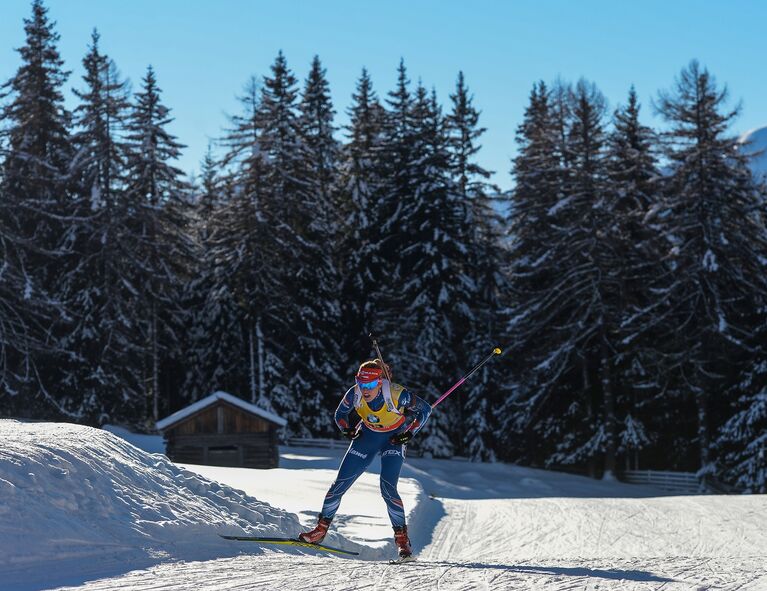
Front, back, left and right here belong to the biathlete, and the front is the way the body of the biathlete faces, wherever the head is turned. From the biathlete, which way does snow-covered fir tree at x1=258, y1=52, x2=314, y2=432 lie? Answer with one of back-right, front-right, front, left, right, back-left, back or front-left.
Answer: back

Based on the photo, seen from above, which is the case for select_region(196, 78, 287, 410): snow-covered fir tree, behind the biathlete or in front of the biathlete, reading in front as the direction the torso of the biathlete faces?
behind

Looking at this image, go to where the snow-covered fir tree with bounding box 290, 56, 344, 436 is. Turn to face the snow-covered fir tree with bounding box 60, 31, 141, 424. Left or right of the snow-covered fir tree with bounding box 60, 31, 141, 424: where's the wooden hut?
left

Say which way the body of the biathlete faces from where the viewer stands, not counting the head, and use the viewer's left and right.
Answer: facing the viewer

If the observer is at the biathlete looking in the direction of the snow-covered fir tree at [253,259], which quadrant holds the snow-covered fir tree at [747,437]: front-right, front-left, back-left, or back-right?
front-right

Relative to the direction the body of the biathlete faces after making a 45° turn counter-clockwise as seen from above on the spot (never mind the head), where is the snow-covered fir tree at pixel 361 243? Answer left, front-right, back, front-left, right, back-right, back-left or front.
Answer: back-left

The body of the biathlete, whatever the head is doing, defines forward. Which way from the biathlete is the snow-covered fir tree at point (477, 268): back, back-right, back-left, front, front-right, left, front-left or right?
back

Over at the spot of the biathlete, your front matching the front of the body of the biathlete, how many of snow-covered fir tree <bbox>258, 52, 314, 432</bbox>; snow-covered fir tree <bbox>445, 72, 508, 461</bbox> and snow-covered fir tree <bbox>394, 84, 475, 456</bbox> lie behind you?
3

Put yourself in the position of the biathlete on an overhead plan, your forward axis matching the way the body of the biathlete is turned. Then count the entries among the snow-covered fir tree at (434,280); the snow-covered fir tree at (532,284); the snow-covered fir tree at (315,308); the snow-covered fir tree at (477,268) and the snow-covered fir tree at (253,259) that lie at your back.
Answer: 5

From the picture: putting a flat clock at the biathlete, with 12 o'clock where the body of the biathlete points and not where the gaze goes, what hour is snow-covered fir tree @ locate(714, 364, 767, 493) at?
The snow-covered fir tree is roughly at 7 o'clock from the biathlete.

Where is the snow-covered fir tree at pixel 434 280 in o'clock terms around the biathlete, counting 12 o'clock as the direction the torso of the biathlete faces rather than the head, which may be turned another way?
The snow-covered fir tree is roughly at 6 o'clock from the biathlete.

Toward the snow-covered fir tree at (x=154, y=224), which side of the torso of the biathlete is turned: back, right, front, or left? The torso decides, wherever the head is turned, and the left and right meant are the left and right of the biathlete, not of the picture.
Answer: back
